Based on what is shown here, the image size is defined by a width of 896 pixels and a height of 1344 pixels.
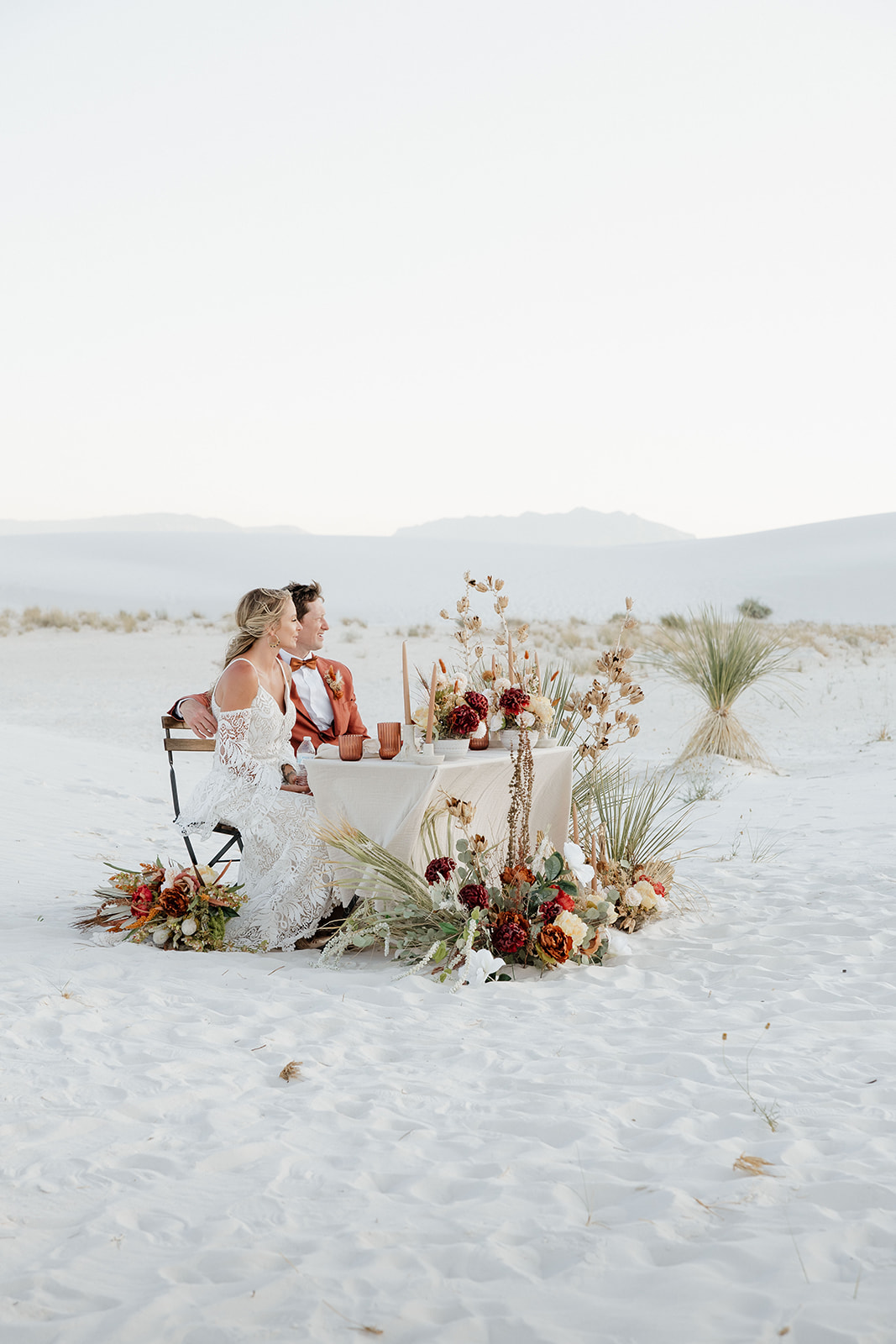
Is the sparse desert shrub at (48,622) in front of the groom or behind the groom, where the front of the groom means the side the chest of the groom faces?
behind

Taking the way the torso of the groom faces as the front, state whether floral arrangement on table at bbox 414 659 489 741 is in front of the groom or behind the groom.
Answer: in front

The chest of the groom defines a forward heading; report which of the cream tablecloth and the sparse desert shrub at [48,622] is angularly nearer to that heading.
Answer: the cream tablecloth

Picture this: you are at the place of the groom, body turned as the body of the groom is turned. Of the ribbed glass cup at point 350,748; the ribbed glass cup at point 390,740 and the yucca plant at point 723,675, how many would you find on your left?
1

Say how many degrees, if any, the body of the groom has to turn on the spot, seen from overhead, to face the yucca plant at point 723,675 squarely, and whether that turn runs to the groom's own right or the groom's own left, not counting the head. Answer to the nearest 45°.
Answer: approximately 90° to the groom's own left

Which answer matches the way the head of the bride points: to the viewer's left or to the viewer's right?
to the viewer's right

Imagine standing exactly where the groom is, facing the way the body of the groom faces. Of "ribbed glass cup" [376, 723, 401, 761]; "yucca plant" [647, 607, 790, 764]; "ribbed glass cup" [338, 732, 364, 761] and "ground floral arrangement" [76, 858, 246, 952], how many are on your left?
1

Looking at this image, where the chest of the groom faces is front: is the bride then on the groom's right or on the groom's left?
on the groom's right

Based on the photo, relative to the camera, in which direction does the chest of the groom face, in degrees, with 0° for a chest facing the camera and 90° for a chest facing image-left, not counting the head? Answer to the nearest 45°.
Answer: approximately 315°

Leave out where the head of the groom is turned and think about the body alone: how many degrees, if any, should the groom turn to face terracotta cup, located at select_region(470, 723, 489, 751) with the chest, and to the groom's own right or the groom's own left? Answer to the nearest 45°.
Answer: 0° — they already face it
